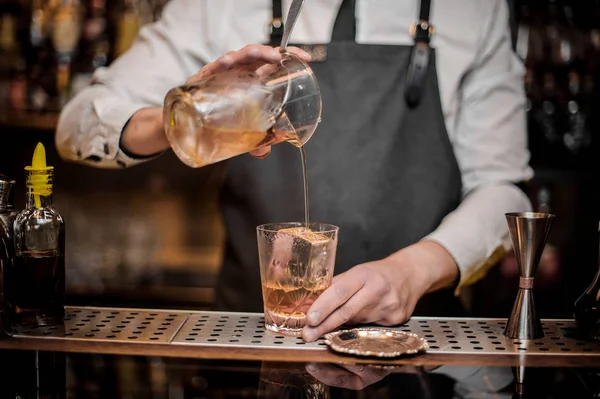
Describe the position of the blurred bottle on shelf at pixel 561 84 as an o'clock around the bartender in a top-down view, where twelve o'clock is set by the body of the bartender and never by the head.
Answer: The blurred bottle on shelf is roughly at 7 o'clock from the bartender.

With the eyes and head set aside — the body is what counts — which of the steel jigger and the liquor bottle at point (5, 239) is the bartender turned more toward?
the steel jigger

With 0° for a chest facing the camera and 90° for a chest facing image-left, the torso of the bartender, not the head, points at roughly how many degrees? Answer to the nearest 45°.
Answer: approximately 0°

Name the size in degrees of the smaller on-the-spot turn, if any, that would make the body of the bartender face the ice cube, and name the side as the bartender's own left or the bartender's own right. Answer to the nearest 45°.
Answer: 0° — they already face it

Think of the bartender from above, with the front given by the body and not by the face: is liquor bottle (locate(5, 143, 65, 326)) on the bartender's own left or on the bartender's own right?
on the bartender's own right

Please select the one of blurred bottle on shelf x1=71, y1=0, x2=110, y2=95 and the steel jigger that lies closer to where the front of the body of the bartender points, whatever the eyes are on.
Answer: the steel jigger

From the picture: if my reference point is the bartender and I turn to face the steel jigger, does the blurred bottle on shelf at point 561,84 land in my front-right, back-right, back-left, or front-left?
back-left

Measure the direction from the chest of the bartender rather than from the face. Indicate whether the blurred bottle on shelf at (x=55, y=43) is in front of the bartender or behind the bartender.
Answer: behind

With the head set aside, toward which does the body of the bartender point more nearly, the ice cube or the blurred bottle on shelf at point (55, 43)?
the ice cube
